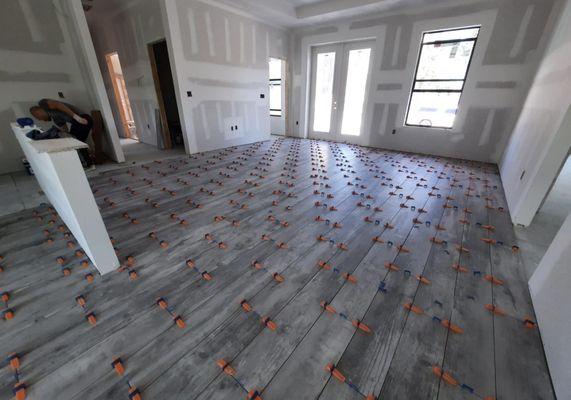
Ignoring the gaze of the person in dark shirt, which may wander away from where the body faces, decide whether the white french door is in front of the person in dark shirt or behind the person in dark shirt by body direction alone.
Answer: behind

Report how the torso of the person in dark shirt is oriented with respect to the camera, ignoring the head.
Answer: to the viewer's left
